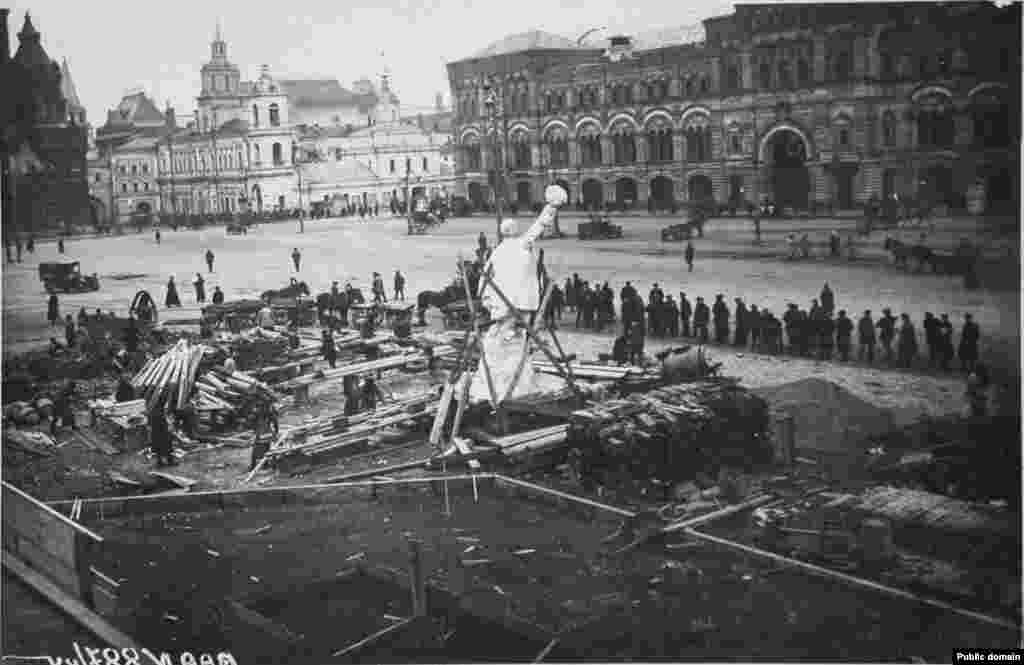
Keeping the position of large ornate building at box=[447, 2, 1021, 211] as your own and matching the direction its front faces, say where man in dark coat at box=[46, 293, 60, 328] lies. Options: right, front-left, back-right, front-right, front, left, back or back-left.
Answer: front-right

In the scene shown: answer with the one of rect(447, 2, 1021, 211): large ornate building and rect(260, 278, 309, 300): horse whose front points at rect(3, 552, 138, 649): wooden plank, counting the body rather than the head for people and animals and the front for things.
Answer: the large ornate building

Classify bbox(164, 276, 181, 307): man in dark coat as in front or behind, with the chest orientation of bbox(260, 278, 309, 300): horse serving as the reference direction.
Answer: behind

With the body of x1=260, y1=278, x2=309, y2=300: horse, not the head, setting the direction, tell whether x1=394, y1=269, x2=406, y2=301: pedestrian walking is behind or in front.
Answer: in front

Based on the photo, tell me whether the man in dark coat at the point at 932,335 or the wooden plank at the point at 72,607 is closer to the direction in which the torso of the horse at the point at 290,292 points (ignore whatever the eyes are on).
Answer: the man in dark coat

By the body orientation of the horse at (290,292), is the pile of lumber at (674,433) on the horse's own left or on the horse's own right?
on the horse's own right

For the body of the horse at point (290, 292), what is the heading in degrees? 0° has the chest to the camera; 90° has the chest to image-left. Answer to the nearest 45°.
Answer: approximately 270°

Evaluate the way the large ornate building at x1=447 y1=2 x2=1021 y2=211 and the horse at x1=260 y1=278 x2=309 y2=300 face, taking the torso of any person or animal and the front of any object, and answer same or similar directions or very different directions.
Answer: very different directions

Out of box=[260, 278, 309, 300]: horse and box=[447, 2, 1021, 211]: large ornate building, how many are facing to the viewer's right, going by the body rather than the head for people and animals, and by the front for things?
1

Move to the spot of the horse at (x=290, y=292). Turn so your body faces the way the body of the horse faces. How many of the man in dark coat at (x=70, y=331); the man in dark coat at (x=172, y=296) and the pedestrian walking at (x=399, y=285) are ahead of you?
1
